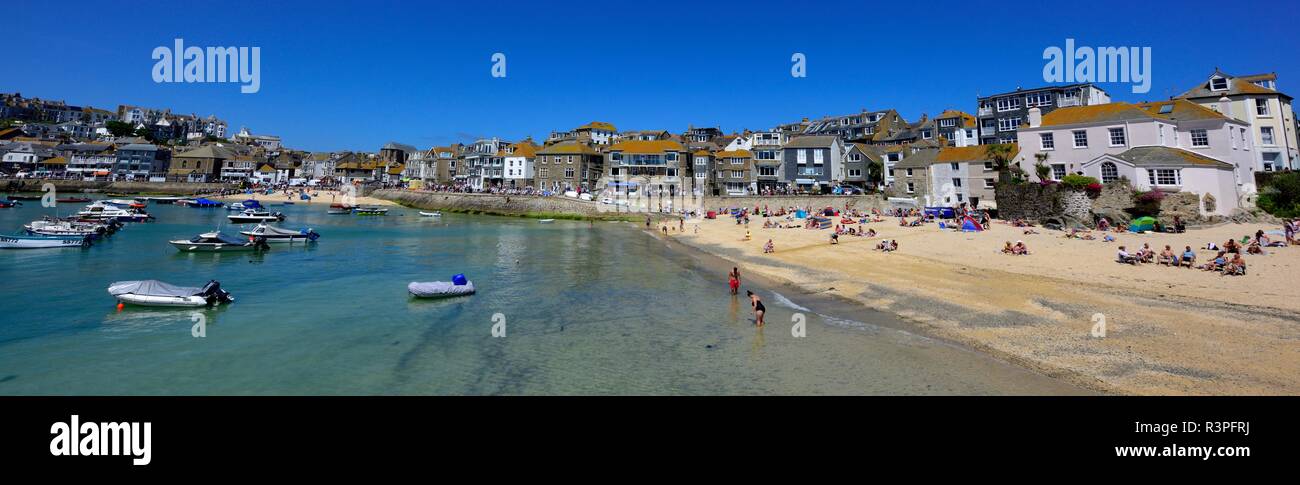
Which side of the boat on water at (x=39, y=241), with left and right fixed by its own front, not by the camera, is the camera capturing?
left

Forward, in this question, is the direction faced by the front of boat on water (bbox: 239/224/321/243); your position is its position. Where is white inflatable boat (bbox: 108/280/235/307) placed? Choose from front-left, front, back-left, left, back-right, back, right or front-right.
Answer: left

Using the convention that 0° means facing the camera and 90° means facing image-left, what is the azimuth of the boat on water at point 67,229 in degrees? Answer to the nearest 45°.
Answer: approximately 90°

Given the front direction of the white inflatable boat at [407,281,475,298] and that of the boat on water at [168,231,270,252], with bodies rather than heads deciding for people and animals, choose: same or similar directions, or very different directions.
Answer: same or similar directions

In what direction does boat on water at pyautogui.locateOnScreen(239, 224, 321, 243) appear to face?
to the viewer's left

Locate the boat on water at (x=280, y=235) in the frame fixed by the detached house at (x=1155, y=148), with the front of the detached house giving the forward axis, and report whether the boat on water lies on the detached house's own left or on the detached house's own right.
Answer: on the detached house's own right

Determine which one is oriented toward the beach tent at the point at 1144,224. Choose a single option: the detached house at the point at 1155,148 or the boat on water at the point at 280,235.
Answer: the detached house

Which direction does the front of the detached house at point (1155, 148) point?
toward the camera

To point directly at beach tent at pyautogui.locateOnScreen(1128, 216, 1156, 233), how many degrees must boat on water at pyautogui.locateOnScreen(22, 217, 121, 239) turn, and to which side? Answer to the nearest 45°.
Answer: approximately 135° to its left

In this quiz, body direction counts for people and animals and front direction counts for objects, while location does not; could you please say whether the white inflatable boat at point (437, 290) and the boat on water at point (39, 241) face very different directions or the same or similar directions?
same or similar directions

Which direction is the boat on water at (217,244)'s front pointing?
to the viewer's left

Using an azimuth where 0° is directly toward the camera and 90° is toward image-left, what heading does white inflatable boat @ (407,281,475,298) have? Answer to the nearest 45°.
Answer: approximately 90°
